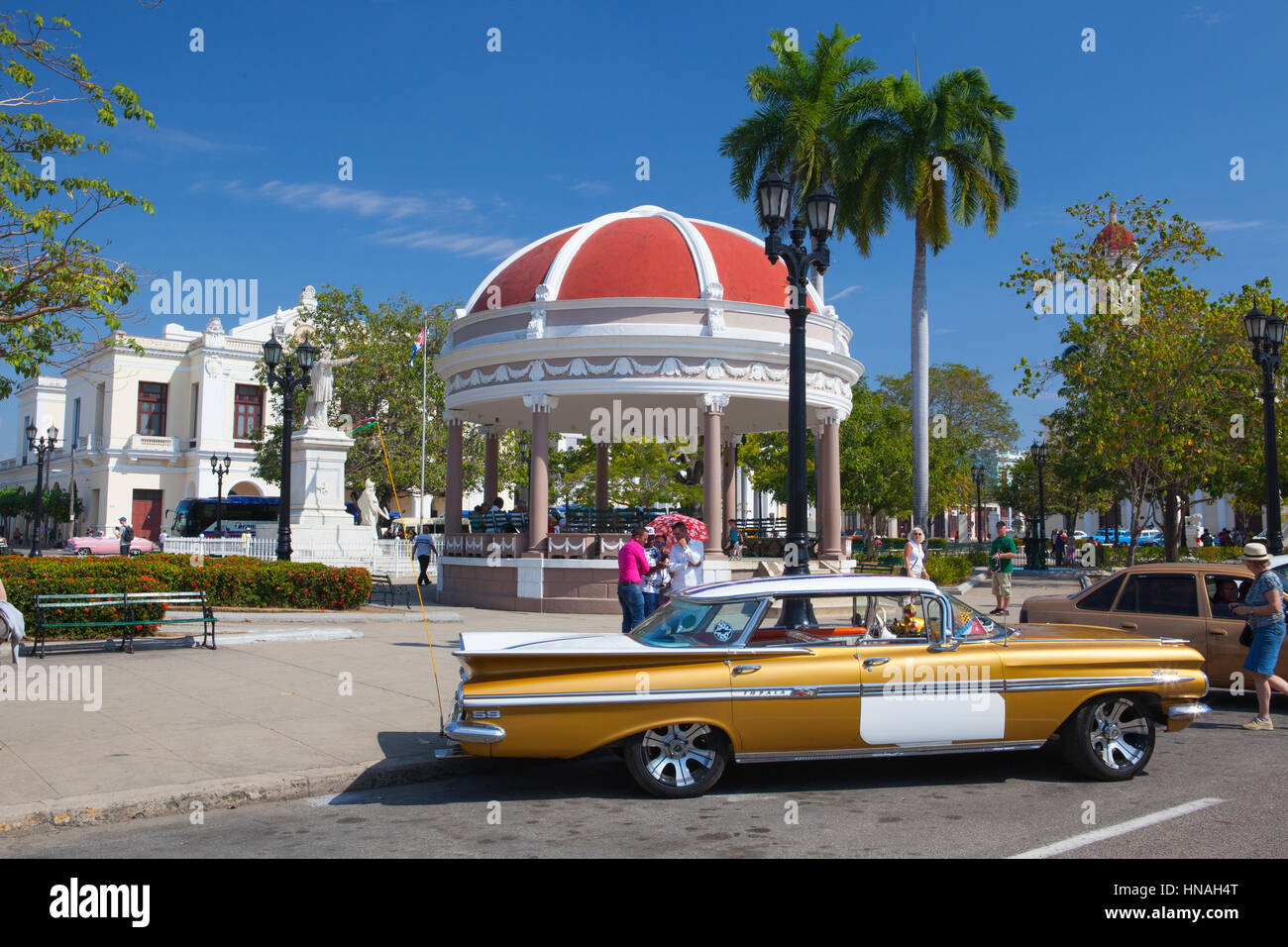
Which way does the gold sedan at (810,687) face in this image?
to the viewer's right

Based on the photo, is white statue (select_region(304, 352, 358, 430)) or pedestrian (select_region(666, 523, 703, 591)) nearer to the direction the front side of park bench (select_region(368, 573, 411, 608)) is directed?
the pedestrian

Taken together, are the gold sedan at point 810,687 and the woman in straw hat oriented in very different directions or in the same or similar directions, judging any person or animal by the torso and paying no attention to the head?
very different directions

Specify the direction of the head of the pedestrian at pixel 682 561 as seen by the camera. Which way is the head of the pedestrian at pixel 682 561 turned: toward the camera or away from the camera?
toward the camera

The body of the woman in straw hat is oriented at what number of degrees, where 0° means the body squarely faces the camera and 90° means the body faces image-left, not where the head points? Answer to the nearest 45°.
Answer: approximately 90°

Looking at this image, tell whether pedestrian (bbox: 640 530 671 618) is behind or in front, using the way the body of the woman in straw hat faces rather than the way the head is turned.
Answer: in front

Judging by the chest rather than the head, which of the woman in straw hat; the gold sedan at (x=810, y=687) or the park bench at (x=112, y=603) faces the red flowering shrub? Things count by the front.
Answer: the woman in straw hat

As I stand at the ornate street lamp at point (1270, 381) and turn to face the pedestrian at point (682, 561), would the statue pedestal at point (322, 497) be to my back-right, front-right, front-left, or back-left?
front-right

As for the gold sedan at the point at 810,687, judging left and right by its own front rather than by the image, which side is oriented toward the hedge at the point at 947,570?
left

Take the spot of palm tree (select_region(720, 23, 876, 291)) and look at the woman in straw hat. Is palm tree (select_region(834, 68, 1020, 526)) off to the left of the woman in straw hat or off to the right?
left

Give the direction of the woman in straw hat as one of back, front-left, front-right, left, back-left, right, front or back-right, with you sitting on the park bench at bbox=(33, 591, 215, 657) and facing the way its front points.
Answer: front-left

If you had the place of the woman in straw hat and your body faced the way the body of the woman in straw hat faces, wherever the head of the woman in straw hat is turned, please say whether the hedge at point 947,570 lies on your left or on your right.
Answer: on your right

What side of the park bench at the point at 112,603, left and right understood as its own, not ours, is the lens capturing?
front

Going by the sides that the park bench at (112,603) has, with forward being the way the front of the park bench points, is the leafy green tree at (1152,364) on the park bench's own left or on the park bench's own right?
on the park bench's own left

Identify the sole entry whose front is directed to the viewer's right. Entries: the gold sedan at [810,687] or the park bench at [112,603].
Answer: the gold sedan
